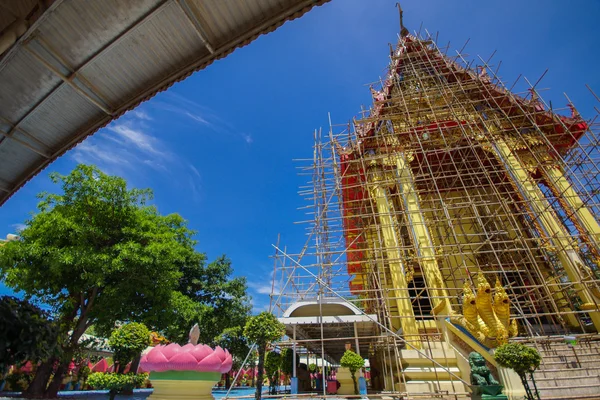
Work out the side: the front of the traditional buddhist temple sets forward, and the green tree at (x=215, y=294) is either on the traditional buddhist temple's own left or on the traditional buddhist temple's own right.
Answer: on the traditional buddhist temple's own right

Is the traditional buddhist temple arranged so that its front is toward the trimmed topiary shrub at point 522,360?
yes

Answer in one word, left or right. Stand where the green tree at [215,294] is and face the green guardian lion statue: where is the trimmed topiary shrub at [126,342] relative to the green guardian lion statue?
right

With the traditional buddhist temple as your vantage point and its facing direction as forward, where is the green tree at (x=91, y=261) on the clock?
The green tree is roughly at 2 o'clock from the traditional buddhist temple.

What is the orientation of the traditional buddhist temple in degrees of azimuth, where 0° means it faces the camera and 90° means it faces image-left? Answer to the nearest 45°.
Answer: approximately 0°

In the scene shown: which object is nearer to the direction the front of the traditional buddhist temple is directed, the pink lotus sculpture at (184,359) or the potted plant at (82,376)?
the pink lotus sculpture
